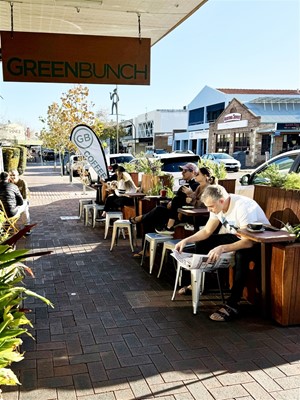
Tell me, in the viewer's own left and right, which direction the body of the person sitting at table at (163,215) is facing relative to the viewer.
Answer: facing to the left of the viewer

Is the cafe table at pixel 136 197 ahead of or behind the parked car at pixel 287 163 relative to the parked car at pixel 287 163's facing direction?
ahead

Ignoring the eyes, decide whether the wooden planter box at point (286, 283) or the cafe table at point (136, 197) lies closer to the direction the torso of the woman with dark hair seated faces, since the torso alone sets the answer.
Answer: the cafe table

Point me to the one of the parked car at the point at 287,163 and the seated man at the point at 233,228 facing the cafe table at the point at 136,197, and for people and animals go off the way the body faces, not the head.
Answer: the parked car

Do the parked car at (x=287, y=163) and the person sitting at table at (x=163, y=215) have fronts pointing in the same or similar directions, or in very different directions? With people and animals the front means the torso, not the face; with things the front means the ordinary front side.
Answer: same or similar directions

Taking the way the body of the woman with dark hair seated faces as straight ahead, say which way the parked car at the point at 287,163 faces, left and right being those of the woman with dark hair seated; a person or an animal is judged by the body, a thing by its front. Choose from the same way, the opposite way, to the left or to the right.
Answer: the same way

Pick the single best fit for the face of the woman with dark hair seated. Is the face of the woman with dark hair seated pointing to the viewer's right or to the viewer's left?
to the viewer's left

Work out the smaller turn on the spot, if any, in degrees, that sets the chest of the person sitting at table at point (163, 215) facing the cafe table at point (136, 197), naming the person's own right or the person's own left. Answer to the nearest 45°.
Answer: approximately 45° to the person's own right

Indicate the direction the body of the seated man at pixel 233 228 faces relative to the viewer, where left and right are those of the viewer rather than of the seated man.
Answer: facing the viewer and to the left of the viewer

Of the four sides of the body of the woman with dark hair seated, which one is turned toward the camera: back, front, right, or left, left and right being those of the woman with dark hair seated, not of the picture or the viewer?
left
